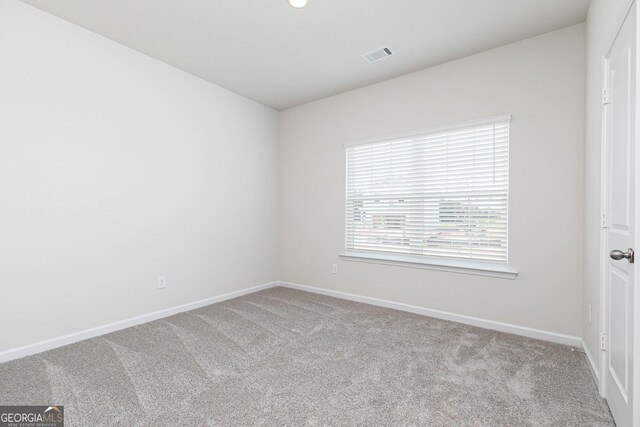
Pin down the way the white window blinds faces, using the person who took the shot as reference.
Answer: facing the viewer and to the left of the viewer

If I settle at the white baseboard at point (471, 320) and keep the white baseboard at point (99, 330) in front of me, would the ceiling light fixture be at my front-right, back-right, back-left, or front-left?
front-left

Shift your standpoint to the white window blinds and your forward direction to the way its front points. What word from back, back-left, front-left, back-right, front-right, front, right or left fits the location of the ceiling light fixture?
front

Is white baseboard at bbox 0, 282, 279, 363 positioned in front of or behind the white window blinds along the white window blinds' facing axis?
in front
